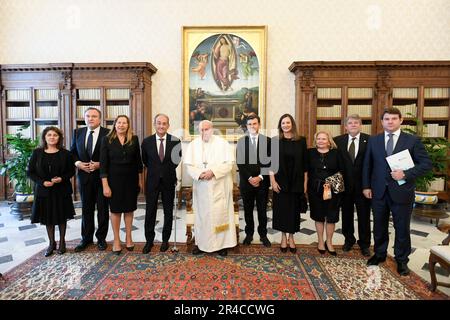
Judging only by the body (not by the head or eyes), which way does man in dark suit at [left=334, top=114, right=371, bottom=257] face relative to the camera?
toward the camera

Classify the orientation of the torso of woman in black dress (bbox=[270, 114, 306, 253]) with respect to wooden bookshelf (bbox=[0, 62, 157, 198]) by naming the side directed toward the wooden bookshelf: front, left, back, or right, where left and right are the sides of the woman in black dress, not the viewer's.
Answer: right

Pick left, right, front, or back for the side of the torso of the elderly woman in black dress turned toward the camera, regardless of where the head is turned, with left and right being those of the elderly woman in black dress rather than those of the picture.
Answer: front

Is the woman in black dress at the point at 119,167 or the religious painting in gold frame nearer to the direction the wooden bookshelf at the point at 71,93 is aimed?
the woman in black dress

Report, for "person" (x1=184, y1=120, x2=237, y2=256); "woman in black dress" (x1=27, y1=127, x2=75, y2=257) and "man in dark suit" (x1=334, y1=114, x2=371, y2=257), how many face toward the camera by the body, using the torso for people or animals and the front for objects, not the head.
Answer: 3

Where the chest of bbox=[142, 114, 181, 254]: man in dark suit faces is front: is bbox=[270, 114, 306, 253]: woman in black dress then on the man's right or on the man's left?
on the man's left

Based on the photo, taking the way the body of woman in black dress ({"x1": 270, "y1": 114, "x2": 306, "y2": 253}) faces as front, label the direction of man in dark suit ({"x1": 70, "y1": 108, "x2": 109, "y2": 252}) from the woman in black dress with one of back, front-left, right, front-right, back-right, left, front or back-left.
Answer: right

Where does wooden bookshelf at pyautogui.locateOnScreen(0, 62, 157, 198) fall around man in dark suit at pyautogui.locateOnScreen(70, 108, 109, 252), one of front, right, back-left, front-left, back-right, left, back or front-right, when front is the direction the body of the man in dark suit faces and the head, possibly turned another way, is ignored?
back

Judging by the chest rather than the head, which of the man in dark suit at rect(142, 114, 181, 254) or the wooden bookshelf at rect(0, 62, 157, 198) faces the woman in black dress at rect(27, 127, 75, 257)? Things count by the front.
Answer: the wooden bookshelf

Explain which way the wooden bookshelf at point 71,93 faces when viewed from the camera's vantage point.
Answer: facing the viewer
